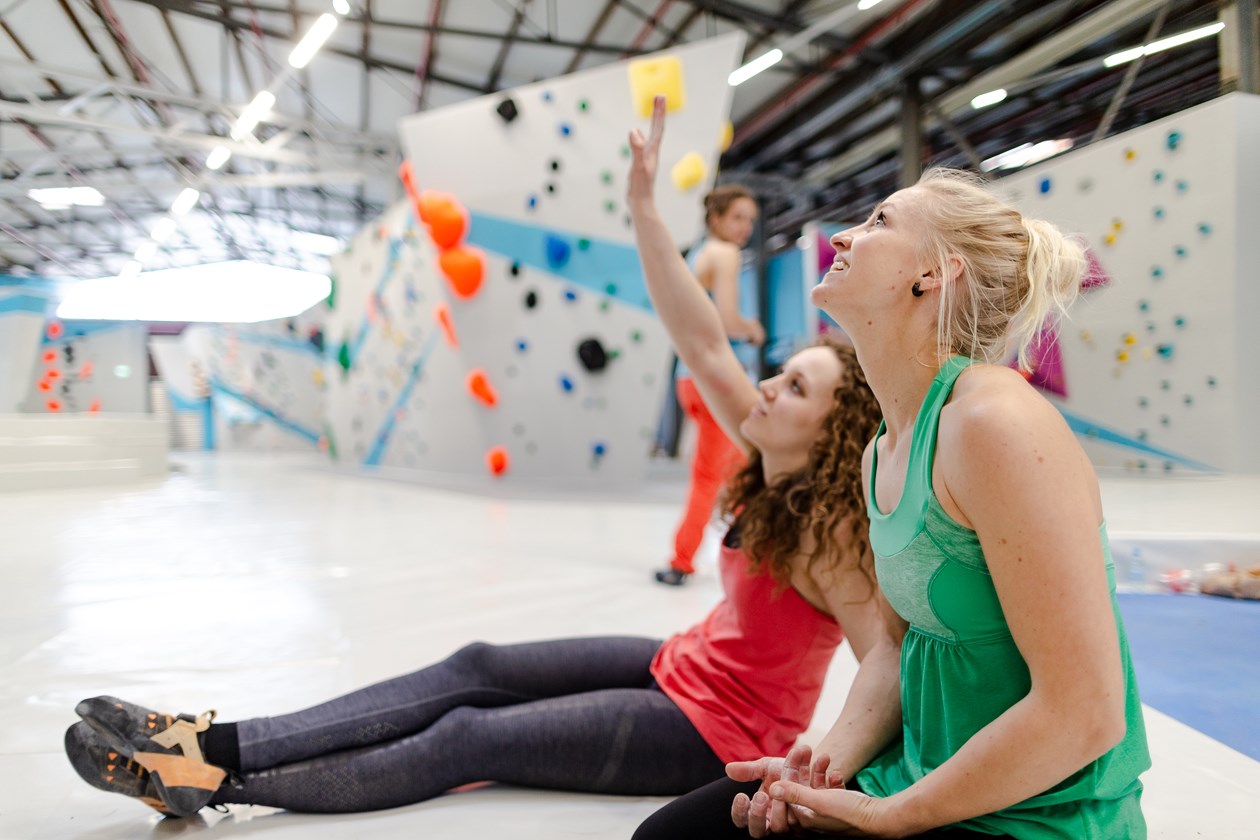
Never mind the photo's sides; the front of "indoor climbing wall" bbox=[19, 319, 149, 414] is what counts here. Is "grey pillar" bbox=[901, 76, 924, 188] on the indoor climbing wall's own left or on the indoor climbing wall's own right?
on the indoor climbing wall's own left

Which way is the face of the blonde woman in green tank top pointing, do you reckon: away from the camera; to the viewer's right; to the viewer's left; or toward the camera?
to the viewer's left

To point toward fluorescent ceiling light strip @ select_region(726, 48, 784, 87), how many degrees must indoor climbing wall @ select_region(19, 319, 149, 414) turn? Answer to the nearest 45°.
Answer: approximately 90° to its left

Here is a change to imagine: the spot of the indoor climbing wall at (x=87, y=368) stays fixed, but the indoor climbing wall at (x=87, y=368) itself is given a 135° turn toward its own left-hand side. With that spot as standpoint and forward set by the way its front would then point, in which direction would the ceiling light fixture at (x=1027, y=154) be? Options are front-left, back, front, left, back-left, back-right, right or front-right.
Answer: front-right

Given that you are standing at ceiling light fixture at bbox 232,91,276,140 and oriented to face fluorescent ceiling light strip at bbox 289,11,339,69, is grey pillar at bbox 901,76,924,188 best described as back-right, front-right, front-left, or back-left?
front-left

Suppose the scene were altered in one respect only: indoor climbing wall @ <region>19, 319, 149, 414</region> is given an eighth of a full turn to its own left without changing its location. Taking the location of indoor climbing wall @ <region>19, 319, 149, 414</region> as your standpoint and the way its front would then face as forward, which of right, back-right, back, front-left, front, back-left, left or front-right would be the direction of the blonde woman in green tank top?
front-right

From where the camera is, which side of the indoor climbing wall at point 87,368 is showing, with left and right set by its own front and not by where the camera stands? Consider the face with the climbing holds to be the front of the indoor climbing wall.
front

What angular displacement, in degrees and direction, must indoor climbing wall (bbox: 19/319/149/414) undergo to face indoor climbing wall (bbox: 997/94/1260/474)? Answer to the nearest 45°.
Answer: approximately 45° to its left

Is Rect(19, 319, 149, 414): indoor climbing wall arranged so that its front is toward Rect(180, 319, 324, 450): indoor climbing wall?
no

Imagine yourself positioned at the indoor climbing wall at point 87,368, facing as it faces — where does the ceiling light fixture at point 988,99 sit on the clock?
The ceiling light fixture is roughly at 9 o'clock from the indoor climbing wall.

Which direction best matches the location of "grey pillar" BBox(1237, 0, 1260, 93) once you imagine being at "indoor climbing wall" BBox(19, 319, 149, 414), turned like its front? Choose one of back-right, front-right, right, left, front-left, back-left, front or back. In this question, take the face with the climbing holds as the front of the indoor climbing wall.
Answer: front-left

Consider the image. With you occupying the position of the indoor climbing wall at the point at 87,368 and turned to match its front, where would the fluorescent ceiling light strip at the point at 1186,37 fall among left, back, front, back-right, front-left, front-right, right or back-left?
front-left
